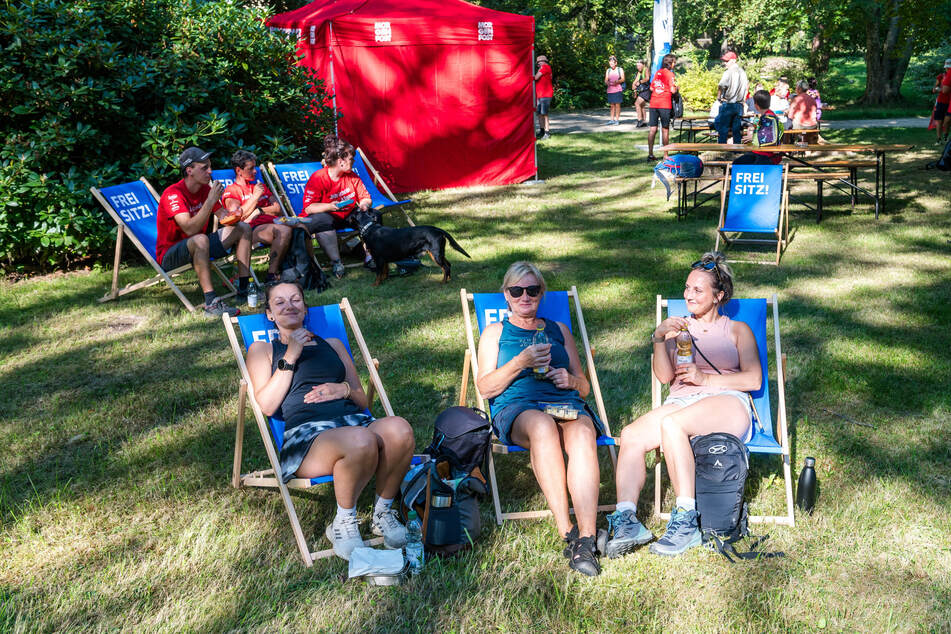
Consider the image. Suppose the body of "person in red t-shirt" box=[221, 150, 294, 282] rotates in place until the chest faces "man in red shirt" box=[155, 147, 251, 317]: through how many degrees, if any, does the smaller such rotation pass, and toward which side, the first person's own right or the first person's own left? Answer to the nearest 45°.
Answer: approximately 90° to the first person's own right

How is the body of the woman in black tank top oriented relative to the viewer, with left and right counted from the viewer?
facing the viewer and to the right of the viewer

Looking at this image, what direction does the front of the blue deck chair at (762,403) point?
toward the camera

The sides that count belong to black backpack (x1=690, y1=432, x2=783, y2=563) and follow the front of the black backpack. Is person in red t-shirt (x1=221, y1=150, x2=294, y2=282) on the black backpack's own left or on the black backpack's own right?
on the black backpack's own right

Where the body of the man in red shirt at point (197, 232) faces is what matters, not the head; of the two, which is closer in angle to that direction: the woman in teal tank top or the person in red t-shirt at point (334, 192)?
the woman in teal tank top

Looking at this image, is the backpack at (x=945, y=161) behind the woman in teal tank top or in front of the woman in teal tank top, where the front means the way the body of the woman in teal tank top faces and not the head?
behind

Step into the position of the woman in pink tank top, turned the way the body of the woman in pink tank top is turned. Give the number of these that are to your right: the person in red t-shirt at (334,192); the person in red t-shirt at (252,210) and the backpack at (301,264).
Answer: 3

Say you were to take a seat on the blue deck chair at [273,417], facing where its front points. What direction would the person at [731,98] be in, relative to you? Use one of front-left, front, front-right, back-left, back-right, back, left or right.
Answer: left

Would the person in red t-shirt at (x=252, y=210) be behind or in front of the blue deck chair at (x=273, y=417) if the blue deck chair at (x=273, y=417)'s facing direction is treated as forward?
behind

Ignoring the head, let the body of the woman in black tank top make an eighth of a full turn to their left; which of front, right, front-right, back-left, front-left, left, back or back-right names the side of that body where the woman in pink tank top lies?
front

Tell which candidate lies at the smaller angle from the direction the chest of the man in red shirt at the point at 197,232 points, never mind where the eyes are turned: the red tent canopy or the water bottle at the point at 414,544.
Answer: the water bottle

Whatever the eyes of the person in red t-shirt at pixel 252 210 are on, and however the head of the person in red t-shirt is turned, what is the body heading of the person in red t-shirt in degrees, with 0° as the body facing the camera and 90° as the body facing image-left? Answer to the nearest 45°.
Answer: approximately 315°

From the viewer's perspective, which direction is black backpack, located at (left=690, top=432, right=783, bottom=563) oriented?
toward the camera

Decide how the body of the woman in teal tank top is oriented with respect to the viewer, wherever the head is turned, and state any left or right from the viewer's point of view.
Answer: facing the viewer
